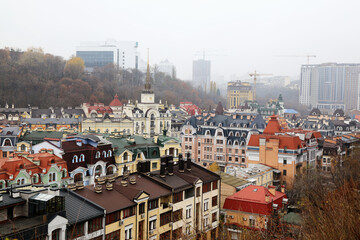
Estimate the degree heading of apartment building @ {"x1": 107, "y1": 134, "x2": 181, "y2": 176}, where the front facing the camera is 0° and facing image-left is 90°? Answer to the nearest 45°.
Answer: approximately 315°

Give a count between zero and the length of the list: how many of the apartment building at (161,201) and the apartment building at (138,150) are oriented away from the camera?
0

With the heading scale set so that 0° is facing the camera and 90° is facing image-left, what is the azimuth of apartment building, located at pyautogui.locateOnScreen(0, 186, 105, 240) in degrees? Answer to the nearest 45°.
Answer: approximately 315°

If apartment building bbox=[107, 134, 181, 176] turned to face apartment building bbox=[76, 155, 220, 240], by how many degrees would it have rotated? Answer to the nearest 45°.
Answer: approximately 45° to its right

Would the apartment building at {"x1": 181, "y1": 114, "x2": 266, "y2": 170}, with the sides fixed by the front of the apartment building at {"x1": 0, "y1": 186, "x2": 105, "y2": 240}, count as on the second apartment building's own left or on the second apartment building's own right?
on the second apartment building's own left

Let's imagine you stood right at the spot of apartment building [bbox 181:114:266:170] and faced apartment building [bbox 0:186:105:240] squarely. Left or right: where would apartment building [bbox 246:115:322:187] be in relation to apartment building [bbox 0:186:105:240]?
left

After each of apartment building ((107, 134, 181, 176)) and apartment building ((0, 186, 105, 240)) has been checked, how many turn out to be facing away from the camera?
0

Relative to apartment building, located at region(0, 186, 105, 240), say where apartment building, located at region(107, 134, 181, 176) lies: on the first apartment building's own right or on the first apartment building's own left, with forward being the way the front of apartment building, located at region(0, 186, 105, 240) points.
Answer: on the first apartment building's own left
